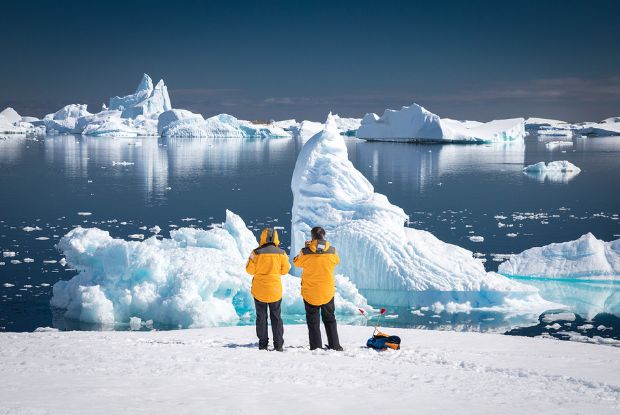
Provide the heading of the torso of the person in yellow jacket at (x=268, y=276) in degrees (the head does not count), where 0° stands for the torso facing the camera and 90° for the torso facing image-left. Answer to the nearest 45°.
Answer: approximately 180°

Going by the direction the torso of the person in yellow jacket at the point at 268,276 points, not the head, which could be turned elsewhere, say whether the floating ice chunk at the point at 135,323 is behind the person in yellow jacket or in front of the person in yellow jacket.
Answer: in front

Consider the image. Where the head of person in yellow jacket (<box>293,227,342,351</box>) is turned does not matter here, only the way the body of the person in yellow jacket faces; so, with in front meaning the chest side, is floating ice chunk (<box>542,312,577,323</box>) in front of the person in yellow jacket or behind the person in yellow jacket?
in front

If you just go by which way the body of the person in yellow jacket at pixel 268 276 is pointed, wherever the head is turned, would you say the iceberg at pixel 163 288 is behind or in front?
in front

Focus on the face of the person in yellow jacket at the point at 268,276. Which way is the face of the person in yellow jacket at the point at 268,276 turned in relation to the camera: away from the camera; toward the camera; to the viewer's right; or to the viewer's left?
away from the camera

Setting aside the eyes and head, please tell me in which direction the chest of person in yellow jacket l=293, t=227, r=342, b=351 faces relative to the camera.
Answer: away from the camera

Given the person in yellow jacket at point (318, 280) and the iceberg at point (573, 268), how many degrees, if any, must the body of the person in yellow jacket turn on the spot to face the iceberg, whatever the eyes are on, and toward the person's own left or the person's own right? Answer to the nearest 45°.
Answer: approximately 45° to the person's own right

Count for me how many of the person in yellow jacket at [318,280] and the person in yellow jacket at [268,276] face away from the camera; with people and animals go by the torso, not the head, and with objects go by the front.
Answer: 2
